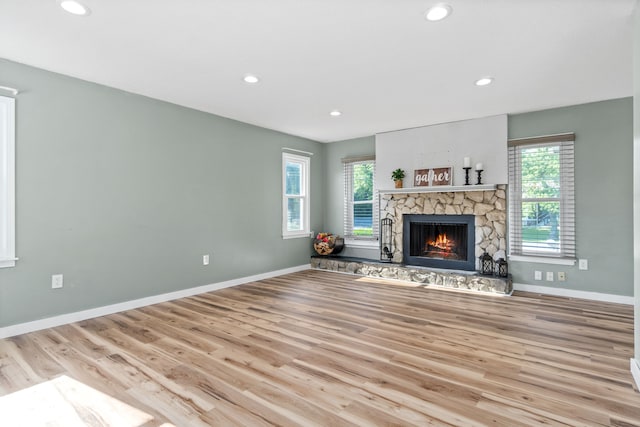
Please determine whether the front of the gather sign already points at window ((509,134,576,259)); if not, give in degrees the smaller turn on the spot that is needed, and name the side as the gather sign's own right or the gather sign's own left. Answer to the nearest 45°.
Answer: approximately 90° to the gather sign's own left

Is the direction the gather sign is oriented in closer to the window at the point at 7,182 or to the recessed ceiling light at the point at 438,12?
the recessed ceiling light

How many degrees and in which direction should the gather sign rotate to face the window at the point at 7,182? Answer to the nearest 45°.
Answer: approximately 45° to its right

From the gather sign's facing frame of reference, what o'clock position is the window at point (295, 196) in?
The window is roughly at 3 o'clock from the gather sign.

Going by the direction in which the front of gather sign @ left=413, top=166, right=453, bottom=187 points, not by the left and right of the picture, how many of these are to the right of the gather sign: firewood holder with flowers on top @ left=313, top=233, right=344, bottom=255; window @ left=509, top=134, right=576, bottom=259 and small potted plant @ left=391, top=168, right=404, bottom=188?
2

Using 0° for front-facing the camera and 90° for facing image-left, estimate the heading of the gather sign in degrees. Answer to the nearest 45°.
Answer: approximately 0°

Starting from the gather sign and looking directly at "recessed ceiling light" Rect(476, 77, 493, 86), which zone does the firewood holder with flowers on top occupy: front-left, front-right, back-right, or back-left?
back-right
